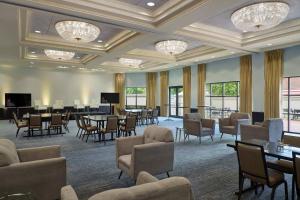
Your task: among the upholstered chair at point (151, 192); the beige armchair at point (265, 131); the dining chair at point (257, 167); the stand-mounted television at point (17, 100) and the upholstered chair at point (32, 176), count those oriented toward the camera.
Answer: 1

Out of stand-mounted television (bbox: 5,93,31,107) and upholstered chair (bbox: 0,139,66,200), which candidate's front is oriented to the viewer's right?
the upholstered chair

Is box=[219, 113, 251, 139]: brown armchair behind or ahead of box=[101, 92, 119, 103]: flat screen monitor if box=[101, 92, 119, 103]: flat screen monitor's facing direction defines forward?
ahead

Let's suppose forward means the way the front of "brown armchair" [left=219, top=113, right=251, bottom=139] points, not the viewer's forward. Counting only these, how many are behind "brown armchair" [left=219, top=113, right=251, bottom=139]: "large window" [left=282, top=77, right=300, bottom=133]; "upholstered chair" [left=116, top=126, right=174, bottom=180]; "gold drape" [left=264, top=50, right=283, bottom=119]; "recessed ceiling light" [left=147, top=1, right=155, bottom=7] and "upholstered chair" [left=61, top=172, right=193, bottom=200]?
2

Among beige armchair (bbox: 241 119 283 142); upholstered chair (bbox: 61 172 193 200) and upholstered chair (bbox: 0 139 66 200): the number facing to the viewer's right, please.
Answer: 1

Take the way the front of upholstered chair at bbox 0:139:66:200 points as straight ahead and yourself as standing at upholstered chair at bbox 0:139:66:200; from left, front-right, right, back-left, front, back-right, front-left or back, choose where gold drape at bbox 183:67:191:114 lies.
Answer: front-left

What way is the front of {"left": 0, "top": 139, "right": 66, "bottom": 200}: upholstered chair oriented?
to the viewer's right

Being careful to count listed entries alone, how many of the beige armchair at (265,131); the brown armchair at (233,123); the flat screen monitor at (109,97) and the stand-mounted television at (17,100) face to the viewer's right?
0

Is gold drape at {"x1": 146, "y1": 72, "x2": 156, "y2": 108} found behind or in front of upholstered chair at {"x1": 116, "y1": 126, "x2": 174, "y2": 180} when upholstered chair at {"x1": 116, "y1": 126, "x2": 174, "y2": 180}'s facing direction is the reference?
behind

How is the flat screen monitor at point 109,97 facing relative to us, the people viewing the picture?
facing the viewer

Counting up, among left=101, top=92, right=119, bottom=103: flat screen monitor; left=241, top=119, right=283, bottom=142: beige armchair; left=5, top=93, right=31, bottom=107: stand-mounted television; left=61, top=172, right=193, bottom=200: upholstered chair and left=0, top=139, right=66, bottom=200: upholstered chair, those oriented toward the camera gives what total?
2

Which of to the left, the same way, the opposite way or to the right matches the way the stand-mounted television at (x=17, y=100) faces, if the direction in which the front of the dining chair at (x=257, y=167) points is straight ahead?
to the right

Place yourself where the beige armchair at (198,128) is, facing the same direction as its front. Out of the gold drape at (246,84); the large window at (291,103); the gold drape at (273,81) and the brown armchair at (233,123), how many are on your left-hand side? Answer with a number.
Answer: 4

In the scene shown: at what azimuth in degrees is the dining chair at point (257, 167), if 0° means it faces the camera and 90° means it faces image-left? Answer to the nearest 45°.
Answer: approximately 225°

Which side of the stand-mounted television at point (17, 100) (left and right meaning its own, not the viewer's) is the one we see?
front

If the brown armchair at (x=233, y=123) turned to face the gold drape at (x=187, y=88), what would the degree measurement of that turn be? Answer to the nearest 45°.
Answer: approximately 90° to its right

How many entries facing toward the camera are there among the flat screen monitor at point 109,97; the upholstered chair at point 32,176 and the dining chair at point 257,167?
1

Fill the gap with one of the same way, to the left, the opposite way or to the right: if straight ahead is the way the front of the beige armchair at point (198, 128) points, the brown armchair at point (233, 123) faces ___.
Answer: to the right
